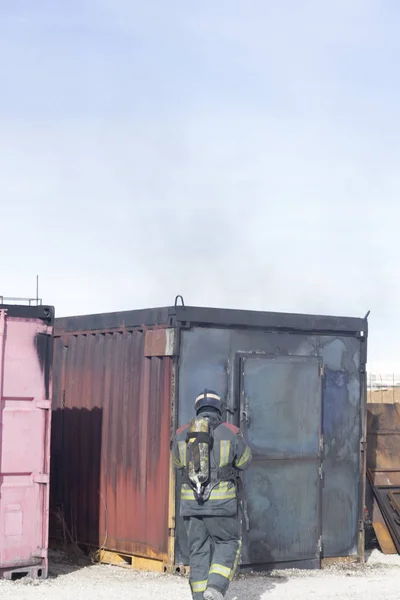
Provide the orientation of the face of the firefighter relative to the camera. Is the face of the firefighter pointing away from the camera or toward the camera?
away from the camera

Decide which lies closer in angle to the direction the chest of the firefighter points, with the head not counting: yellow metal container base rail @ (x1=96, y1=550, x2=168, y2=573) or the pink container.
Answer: the yellow metal container base rail

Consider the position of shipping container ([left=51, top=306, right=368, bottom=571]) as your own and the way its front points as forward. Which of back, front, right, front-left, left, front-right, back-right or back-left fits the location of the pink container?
right

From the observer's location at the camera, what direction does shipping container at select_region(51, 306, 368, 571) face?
facing the viewer and to the right of the viewer

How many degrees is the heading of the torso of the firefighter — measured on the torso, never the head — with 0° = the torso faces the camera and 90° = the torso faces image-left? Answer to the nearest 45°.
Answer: approximately 180°

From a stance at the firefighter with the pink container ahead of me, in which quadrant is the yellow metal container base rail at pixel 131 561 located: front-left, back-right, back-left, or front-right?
front-right

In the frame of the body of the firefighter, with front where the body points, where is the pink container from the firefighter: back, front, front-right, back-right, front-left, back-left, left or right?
front-left

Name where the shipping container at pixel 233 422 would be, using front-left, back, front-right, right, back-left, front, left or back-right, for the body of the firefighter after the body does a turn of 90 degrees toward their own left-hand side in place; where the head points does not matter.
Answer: right
